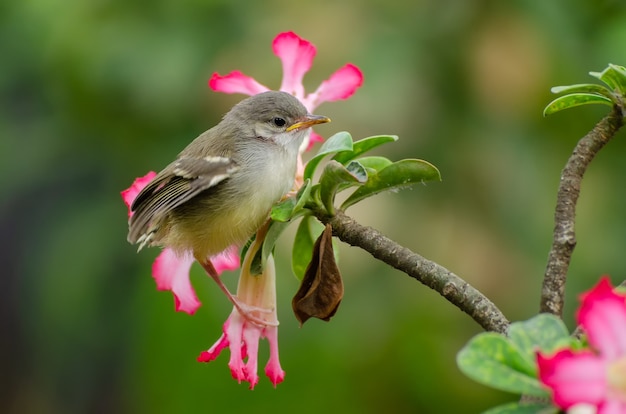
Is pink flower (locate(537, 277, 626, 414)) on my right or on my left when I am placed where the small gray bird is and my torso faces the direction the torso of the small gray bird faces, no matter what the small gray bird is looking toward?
on my right

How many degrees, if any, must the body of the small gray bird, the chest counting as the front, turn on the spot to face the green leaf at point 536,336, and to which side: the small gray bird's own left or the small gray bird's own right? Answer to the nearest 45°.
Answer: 0° — it already faces it

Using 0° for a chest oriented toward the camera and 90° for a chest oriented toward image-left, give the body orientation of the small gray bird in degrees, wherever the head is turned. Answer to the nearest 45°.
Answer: approximately 270°
